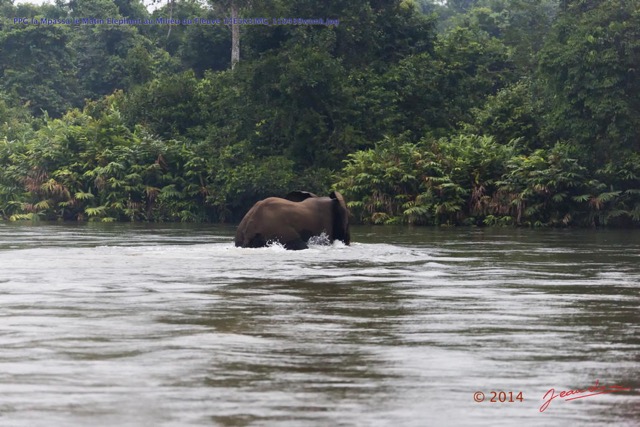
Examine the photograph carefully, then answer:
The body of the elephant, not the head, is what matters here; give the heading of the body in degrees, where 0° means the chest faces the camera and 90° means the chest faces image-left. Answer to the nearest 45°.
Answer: approximately 225°

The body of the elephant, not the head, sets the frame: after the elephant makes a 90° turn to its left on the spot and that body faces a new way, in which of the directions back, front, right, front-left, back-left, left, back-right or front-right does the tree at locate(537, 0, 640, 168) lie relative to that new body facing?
right
